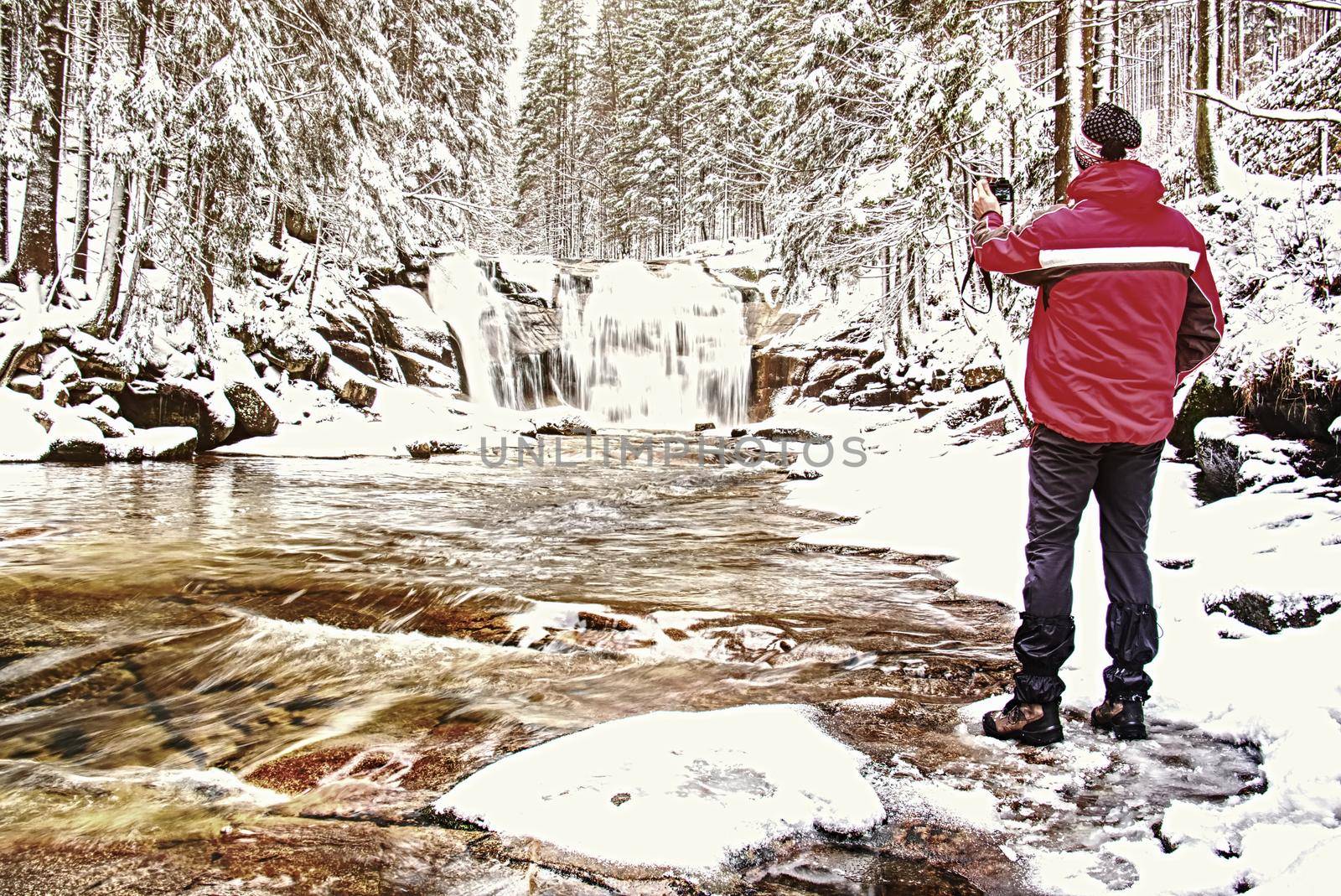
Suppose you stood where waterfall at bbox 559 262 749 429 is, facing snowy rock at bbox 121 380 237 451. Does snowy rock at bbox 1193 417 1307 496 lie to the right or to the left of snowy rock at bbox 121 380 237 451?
left

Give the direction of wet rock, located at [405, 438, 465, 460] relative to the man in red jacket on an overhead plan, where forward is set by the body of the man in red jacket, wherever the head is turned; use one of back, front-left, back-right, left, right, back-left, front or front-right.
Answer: front

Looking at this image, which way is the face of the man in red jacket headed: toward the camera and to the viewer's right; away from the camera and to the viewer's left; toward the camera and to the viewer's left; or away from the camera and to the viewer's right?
away from the camera and to the viewer's left

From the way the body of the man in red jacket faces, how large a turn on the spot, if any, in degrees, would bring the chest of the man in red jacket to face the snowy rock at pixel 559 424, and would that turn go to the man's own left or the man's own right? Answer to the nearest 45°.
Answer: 0° — they already face it

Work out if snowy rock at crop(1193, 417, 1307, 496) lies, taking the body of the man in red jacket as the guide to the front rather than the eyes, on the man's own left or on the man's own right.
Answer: on the man's own right

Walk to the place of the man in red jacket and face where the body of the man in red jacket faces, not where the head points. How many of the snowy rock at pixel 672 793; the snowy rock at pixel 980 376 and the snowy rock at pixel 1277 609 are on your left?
1

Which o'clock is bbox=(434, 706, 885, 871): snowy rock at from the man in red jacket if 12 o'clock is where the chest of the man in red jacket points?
The snowy rock is roughly at 9 o'clock from the man in red jacket.

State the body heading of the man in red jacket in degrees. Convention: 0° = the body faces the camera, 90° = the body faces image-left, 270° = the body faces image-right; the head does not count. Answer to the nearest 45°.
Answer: approximately 135°

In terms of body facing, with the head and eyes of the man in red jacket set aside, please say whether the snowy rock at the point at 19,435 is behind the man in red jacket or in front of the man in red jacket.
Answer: in front

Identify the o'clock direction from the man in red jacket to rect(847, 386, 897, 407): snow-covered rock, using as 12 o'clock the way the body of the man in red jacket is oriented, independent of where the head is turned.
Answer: The snow-covered rock is roughly at 1 o'clock from the man in red jacket.

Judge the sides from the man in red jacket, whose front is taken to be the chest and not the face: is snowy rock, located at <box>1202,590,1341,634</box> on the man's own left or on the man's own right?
on the man's own right

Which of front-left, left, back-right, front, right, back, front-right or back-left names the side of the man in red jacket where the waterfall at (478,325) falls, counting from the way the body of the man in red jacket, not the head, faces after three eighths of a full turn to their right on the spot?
back-left
